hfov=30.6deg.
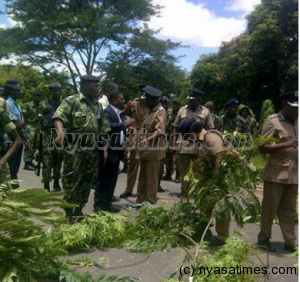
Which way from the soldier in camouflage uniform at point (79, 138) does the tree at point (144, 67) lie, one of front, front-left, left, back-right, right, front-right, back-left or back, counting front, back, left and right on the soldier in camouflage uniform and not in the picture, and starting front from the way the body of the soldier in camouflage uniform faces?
back-left

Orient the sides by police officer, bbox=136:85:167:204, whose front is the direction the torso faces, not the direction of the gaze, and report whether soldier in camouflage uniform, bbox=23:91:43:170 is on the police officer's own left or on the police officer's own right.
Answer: on the police officer's own right

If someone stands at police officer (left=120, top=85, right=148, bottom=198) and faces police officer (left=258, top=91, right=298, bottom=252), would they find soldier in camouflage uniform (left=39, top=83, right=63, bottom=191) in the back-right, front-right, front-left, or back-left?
back-right

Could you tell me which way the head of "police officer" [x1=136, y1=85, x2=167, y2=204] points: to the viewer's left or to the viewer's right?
to the viewer's left

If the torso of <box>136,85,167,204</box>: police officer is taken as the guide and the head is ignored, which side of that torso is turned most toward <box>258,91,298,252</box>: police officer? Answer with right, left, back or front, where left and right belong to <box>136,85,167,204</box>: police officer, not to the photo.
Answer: left

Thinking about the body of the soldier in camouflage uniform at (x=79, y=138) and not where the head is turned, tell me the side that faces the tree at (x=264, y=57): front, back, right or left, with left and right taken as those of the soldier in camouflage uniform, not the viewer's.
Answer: left
